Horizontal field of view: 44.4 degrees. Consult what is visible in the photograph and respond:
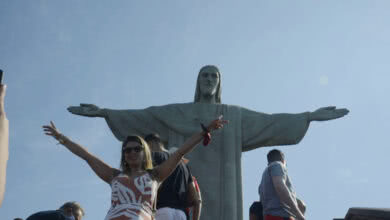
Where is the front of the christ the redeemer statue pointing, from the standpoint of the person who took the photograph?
facing the viewer
